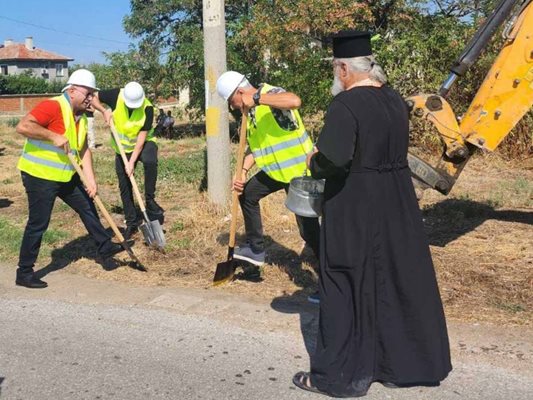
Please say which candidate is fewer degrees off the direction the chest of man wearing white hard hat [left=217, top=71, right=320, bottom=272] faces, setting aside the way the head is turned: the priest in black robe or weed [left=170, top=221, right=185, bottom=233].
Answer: the weed

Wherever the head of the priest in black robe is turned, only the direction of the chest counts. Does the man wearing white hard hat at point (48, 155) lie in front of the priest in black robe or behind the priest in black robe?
in front

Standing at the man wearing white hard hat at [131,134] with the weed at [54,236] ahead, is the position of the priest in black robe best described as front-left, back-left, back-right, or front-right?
back-left

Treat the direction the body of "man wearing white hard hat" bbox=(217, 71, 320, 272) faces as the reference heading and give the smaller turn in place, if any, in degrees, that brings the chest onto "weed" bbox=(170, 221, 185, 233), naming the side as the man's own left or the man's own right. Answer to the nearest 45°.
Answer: approximately 45° to the man's own right

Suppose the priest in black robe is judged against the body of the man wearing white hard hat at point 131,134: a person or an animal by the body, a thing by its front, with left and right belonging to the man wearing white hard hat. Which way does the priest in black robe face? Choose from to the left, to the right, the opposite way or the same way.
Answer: the opposite way

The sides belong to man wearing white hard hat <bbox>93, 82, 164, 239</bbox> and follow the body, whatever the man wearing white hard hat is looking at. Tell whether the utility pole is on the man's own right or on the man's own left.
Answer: on the man's own left

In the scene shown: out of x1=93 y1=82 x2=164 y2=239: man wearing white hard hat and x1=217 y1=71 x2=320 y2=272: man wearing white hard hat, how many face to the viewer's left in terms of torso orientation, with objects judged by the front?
1

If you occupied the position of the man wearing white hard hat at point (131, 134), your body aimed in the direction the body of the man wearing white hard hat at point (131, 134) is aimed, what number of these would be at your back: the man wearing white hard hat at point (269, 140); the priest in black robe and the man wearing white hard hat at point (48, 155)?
0

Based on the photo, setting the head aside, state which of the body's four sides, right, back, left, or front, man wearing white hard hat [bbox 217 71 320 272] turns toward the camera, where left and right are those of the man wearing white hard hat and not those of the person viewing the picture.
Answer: left

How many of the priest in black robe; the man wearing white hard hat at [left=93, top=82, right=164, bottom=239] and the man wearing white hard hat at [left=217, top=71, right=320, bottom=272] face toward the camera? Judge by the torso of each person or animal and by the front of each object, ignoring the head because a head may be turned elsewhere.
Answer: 1

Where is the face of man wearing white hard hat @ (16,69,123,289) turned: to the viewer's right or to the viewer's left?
to the viewer's right

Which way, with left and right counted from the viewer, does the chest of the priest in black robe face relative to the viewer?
facing away from the viewer and to the left of the viewer

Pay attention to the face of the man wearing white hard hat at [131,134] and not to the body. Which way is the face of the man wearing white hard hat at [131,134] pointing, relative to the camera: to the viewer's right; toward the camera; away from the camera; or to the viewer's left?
toward the camera

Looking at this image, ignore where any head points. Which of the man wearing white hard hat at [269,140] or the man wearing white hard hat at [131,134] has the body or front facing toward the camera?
the man wearing white hard hat at [131,134]

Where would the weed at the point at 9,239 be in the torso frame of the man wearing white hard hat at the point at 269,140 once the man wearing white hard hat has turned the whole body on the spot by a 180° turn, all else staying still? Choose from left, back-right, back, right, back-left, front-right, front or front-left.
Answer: back-left

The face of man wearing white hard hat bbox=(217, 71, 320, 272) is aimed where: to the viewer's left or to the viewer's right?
to the viewer's left

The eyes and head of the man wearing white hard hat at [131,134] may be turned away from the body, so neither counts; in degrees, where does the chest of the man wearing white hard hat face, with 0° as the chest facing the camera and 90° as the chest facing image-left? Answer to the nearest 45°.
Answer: approximately 0°

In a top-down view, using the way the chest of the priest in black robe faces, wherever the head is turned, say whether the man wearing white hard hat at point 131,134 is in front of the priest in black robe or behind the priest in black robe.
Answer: in front
